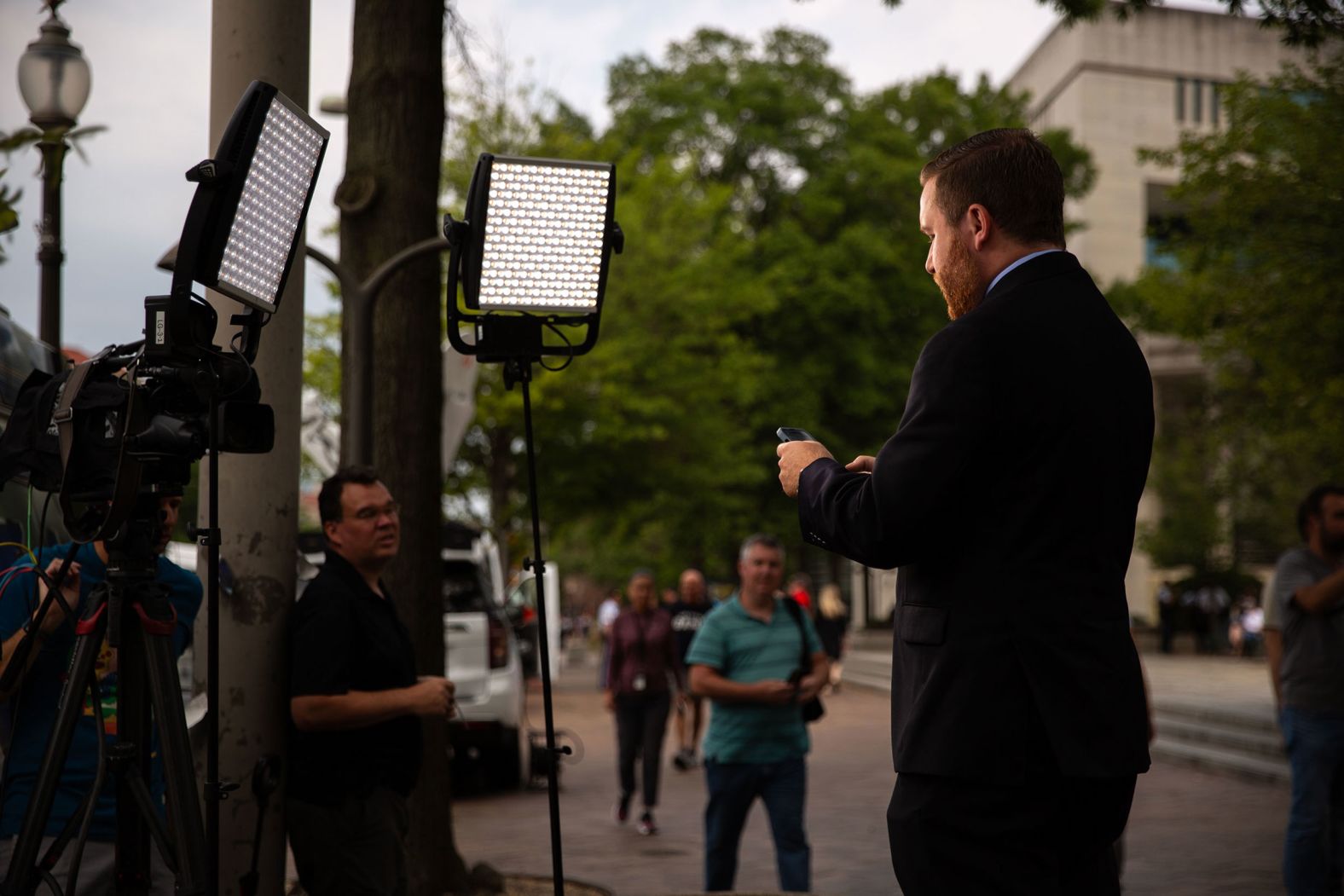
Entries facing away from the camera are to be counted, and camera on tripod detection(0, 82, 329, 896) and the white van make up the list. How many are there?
1

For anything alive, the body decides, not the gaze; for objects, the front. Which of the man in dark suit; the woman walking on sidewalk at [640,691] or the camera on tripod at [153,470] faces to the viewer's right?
the camera on tripod

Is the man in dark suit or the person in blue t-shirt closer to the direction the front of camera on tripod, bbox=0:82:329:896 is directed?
the man in dark suit

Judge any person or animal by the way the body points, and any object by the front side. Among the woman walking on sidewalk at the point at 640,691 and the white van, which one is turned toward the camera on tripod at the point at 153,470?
the woman walking on sidewalk

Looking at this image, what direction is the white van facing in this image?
away from the camera

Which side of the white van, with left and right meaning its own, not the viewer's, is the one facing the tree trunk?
back

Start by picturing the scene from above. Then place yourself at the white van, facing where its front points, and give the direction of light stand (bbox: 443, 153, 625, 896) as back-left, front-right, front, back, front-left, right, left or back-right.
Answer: back

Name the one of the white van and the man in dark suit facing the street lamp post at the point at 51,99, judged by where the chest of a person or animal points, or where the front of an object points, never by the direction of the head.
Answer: the man in dark suit

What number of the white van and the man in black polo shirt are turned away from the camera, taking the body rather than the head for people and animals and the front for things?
1

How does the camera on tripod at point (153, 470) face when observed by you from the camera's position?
facing to the right of the viewer
